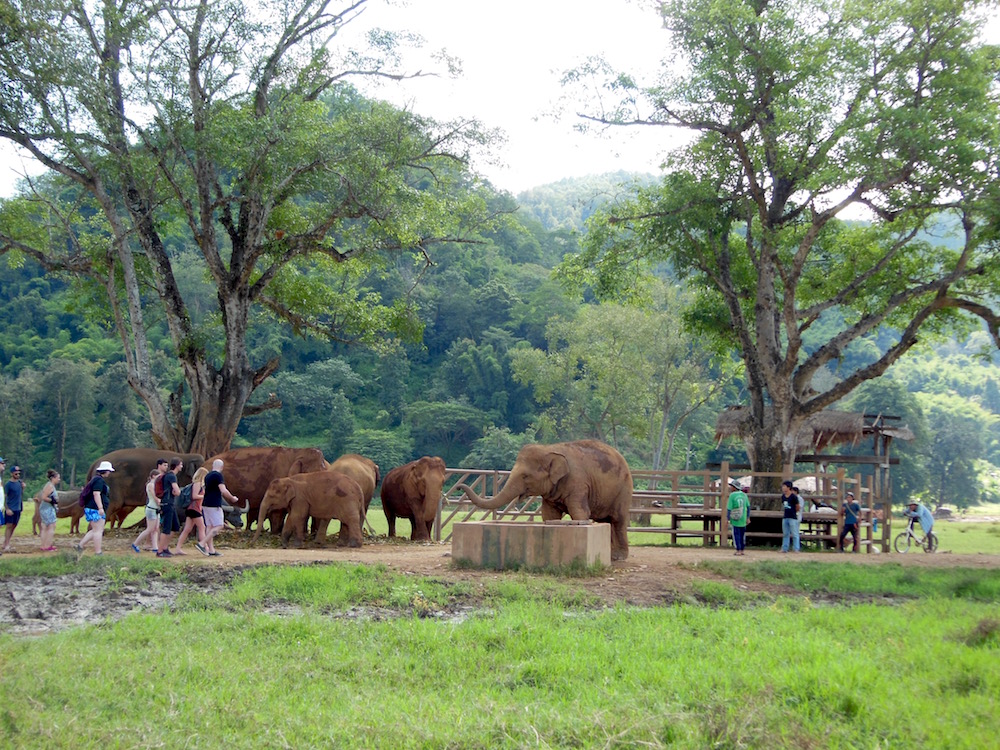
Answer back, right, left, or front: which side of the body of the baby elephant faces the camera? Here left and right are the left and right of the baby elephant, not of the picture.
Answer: left

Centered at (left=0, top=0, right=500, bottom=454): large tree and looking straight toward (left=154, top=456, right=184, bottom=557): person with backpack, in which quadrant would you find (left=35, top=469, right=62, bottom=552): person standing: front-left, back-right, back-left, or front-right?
front-right

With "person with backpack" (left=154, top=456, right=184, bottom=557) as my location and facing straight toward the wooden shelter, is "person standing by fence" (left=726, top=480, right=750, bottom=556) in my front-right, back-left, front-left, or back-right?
front-right

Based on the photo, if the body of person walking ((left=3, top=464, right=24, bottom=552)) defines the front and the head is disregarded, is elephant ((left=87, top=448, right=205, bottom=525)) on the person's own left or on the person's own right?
on the person's own left

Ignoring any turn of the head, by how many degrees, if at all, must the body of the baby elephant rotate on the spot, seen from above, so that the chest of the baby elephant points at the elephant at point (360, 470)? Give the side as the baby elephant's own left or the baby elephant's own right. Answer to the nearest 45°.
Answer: approximately 90° to the baby elephant's own right

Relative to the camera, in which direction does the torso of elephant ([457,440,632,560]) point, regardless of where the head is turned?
to the viewer's left

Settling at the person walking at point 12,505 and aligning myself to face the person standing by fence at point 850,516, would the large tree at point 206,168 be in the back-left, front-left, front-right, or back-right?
front-left

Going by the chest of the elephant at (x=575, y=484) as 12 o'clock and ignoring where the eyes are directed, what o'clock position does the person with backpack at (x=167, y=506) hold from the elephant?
The person with backpack is roughly at 12 o'clock from the elephant.

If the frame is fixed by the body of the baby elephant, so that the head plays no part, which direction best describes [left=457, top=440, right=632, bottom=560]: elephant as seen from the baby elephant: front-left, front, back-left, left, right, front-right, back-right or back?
back-left
